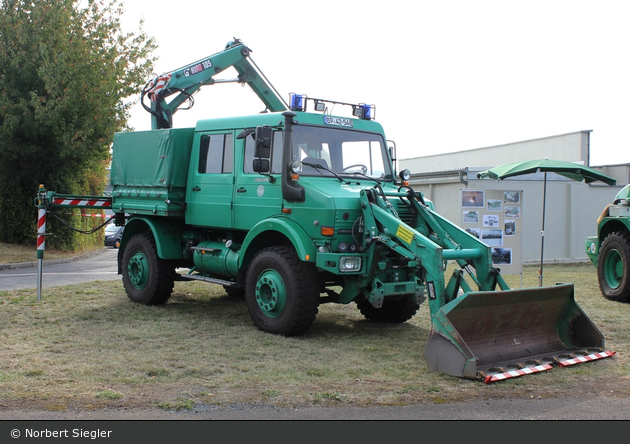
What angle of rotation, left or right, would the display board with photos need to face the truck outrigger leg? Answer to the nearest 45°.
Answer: approximately 45° to its right

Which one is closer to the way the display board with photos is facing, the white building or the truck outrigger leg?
the truck outrigger leg

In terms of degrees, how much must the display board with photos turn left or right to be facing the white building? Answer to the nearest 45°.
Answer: approximately 180°

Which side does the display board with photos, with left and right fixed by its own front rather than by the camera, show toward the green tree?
right

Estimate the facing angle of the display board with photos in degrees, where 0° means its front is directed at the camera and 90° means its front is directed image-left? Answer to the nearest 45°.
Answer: approximately 0°

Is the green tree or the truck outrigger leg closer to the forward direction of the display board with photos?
the truck outrigger leg
